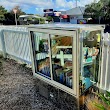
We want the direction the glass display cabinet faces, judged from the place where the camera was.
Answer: facing the viewer and to the left of the viewer
